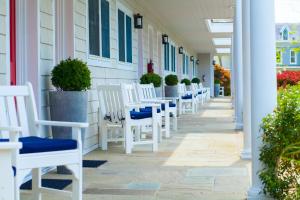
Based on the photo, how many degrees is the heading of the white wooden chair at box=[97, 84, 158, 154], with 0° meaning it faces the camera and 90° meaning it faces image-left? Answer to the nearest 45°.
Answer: approximately 225°

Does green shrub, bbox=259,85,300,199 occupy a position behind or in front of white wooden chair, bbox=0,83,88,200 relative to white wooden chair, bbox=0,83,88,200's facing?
in front

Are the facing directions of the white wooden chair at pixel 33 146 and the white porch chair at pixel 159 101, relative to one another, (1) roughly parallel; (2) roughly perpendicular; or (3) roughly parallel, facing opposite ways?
roughly parallel

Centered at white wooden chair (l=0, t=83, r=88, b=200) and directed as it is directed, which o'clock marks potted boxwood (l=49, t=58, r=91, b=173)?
The potted boxwood is roughly at 8 o'clock from the white wooden chair.

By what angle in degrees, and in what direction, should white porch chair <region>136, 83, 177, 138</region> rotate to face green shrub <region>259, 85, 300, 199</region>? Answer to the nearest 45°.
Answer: approximately 45° to its right

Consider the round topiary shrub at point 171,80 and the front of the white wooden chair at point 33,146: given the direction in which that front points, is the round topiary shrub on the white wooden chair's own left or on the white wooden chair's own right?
on the white wooden chair's own left

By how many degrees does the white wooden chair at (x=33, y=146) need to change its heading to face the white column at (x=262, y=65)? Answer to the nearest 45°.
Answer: approximately 45° to its left

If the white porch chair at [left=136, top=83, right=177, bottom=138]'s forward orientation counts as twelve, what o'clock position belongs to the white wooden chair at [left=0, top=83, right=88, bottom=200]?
The white wooden chair is roughly at 2 o'clock from the white porch chair.

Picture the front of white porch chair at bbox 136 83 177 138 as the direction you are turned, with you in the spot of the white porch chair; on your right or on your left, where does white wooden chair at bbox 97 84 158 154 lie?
on your right

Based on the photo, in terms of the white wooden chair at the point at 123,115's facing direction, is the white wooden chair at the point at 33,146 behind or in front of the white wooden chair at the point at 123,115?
behind

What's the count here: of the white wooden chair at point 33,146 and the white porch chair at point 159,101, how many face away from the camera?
0

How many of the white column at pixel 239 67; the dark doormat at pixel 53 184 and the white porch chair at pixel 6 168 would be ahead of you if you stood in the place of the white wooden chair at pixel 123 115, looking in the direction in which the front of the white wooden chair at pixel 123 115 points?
1

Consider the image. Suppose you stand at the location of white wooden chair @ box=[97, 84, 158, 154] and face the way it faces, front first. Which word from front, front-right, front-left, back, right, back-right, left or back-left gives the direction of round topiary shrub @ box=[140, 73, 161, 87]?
front-left

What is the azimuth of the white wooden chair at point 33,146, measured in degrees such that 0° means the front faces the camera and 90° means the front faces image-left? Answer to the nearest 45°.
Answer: approximately 315°

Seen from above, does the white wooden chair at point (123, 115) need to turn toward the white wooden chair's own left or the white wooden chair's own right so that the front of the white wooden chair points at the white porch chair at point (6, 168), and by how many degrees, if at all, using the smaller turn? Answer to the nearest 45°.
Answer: approximately 135° to the white wooden chair's own right

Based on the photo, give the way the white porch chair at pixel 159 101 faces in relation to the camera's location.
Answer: facing the viewer and to the right of the viewer
